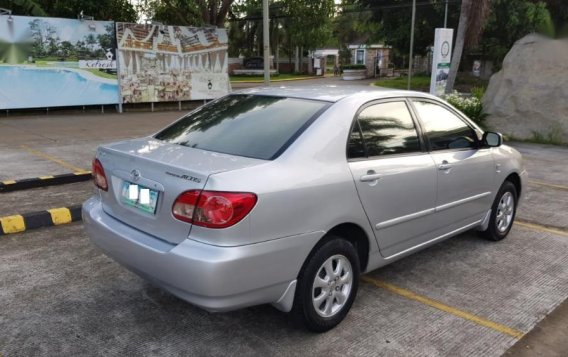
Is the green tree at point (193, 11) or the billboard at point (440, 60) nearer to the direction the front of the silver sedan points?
the billboard

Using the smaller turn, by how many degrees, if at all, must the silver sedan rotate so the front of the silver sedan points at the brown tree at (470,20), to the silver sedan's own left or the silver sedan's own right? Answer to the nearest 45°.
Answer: approximately 45° to the silver sedan's own left

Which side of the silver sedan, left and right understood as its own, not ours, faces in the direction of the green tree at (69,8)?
left

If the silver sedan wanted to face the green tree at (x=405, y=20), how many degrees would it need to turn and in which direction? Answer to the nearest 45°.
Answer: approximately 45° to its left

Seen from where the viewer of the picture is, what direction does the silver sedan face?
facing away from the viewer and to the right of the viewer

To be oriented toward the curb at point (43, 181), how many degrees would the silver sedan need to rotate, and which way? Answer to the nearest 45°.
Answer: approximately 90° to its left

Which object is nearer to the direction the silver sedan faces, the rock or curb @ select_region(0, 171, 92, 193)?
the rock
